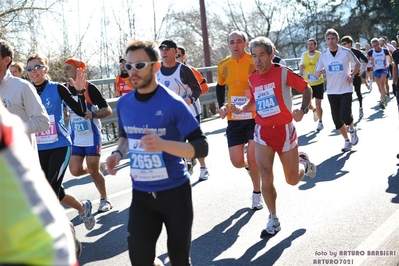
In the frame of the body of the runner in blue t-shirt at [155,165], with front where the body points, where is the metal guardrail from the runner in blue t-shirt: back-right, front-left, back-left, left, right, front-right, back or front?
back-right

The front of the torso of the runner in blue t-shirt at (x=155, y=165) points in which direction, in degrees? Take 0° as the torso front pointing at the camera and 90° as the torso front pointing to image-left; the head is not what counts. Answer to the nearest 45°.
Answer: approximately 45°
